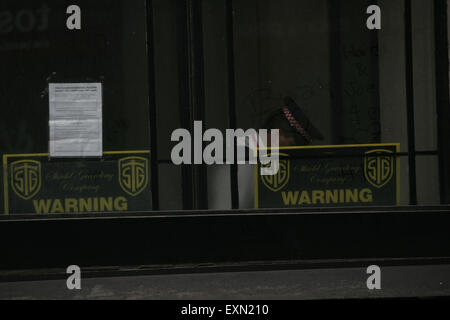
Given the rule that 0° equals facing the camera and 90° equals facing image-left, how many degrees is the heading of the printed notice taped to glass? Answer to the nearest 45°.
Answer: approximately 0°
